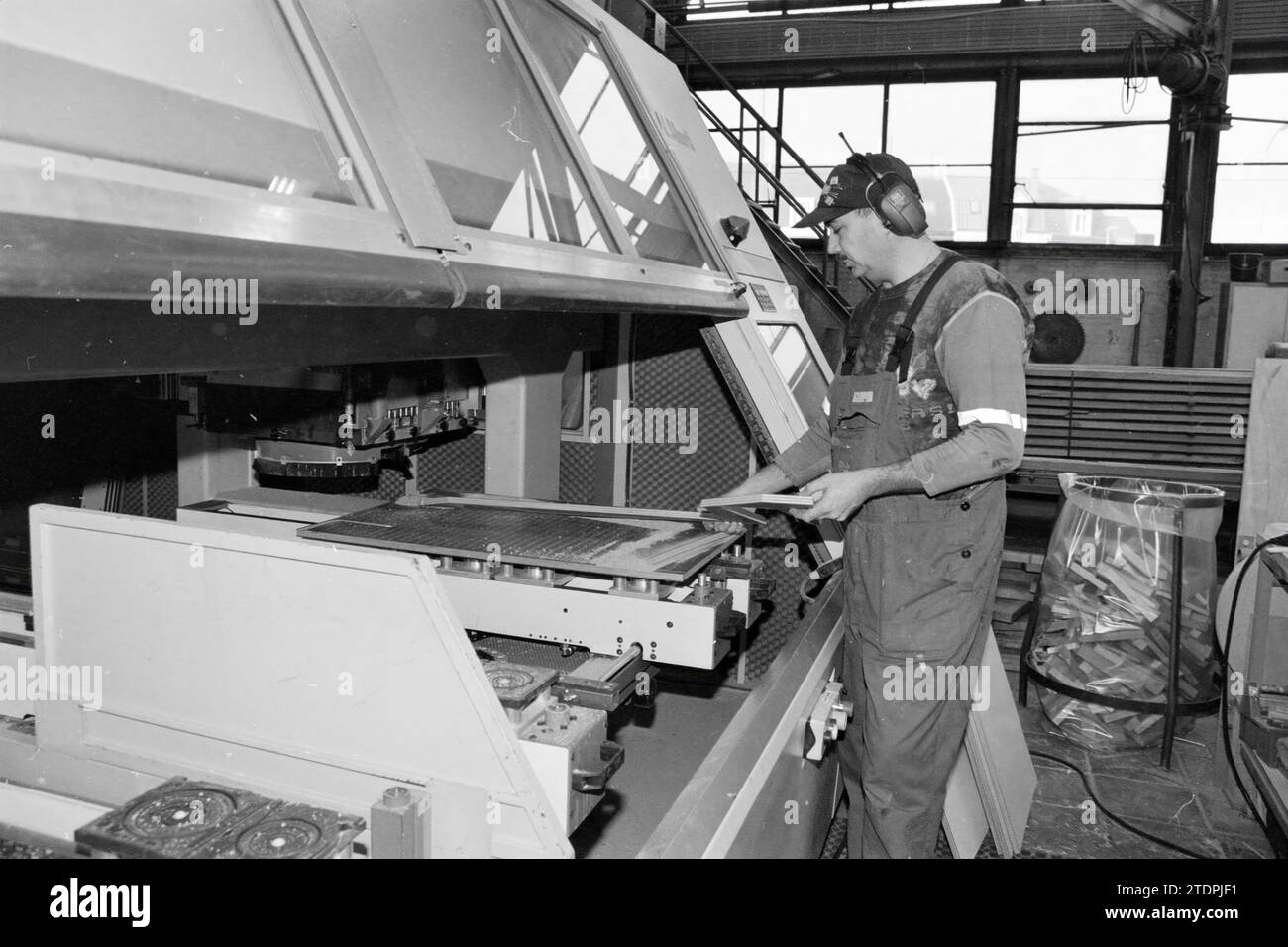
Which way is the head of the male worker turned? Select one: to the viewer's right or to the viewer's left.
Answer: to the viewer's left

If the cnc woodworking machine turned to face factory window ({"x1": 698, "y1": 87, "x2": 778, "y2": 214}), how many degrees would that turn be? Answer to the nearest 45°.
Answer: approximately 135° to its left

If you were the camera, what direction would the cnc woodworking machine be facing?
facing the viewer and to the right of the viewer

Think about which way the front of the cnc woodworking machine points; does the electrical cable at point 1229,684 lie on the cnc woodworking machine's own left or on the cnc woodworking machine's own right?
on the cnc woodworking machine's own left

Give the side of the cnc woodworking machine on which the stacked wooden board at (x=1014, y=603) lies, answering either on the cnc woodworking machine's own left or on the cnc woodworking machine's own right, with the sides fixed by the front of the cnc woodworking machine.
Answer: on the cnc woodworking machine's own left
